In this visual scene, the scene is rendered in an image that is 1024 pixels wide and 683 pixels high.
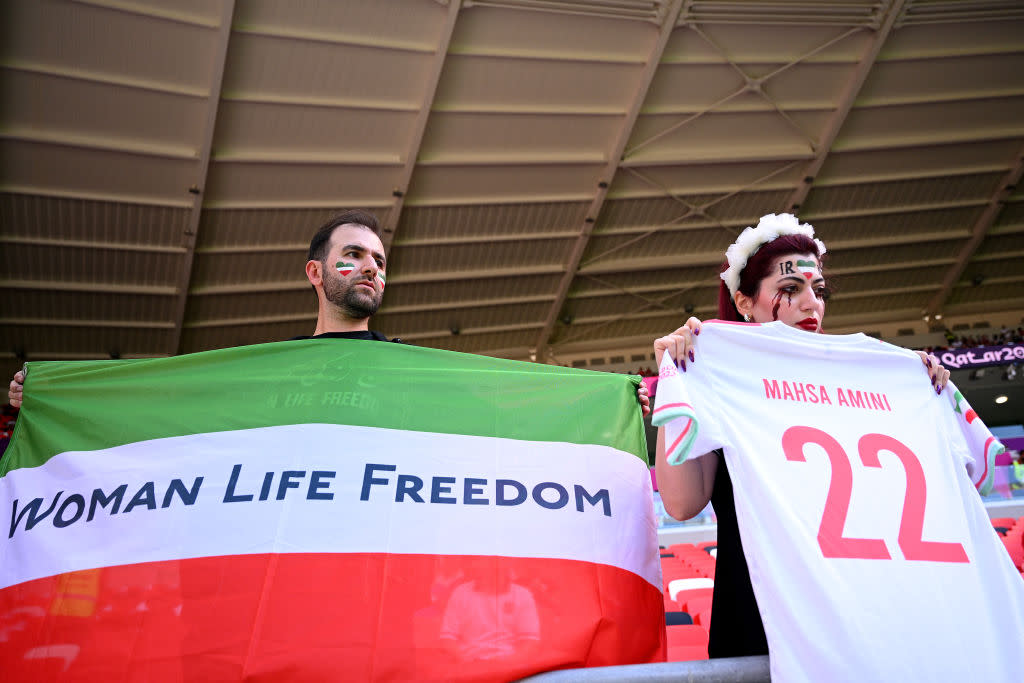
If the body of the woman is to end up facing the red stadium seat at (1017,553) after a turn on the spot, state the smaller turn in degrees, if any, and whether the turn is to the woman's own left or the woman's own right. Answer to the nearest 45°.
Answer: approximately 90° to the woman's own left

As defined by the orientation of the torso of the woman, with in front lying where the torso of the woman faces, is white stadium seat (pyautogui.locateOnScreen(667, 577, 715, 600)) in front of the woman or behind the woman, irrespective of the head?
behind

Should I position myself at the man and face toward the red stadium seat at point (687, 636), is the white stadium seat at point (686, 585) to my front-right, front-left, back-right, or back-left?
front-left

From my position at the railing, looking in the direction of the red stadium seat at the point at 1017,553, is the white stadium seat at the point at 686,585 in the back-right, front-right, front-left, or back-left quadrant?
front-left

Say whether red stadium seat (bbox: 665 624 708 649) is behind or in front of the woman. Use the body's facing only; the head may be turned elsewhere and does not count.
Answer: behind

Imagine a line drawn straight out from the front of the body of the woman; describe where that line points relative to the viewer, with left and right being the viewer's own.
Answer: facing the viewer and to the right of the viewer

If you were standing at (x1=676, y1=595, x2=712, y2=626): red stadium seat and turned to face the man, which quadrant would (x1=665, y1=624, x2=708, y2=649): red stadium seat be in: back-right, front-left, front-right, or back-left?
front-left

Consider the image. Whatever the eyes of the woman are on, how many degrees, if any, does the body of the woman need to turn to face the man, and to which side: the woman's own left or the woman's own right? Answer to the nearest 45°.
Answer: approximately 135° to the woman's own right

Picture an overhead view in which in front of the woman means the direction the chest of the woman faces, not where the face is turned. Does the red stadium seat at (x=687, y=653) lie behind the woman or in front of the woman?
behind

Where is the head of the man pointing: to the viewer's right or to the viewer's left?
to the viewer's right
